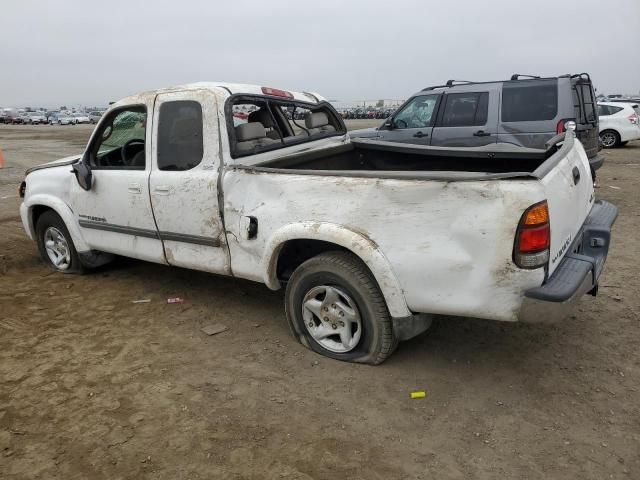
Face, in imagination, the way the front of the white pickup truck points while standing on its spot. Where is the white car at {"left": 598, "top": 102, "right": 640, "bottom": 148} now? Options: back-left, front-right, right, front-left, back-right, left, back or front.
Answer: right

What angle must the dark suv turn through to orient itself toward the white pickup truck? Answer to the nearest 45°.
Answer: approximately 90° to its left

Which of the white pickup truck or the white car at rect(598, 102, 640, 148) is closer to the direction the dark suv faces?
the white pickup truck

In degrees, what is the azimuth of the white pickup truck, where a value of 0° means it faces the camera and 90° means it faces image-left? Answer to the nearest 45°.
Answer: approximately 135°

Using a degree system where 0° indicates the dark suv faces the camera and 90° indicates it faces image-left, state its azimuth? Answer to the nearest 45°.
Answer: approximately 90°
